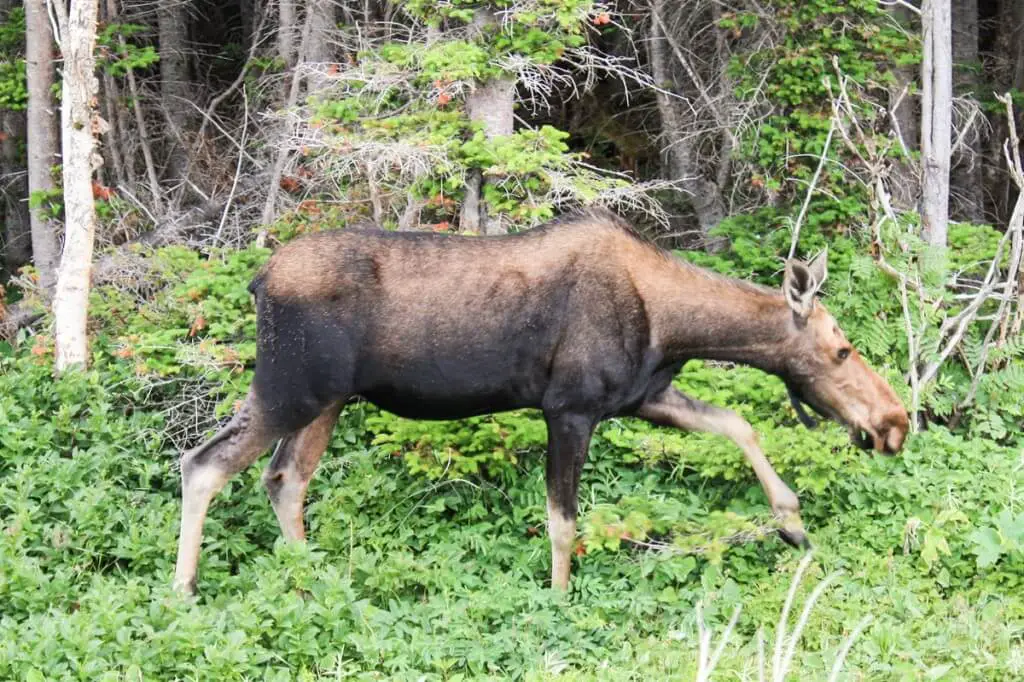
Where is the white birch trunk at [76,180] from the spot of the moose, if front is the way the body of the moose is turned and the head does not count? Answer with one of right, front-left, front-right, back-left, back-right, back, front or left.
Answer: back-left

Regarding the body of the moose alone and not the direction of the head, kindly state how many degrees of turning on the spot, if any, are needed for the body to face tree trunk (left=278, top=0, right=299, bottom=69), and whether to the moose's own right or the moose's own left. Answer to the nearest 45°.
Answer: approximately 135° to the moose's own left

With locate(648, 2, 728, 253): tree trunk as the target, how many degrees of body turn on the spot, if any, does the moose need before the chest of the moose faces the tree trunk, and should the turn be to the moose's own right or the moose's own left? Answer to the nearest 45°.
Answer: approximately 90° to the moose's own left

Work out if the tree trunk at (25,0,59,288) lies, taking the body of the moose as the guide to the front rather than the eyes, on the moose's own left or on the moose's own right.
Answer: on the moose's own left

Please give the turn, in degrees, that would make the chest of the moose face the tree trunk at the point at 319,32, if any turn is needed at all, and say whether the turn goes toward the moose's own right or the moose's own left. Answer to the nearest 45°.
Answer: approximately 90° to the moose's own left

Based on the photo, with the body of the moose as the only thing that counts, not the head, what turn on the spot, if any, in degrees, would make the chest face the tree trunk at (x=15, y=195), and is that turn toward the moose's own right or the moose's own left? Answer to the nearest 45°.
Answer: approximately 135° to the moose's own left

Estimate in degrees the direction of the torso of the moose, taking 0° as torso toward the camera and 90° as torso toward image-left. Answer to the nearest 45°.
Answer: approximately 270°

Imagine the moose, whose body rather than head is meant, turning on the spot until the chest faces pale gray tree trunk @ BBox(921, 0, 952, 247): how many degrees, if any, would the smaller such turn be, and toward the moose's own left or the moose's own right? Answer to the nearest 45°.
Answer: approximately 45° to the moose's own left

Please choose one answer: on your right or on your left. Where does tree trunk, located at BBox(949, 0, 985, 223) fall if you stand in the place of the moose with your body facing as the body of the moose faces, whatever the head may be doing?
on your left

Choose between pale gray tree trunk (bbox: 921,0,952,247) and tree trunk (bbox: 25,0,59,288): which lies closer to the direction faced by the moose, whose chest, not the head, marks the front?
the pale gray tree trunk
